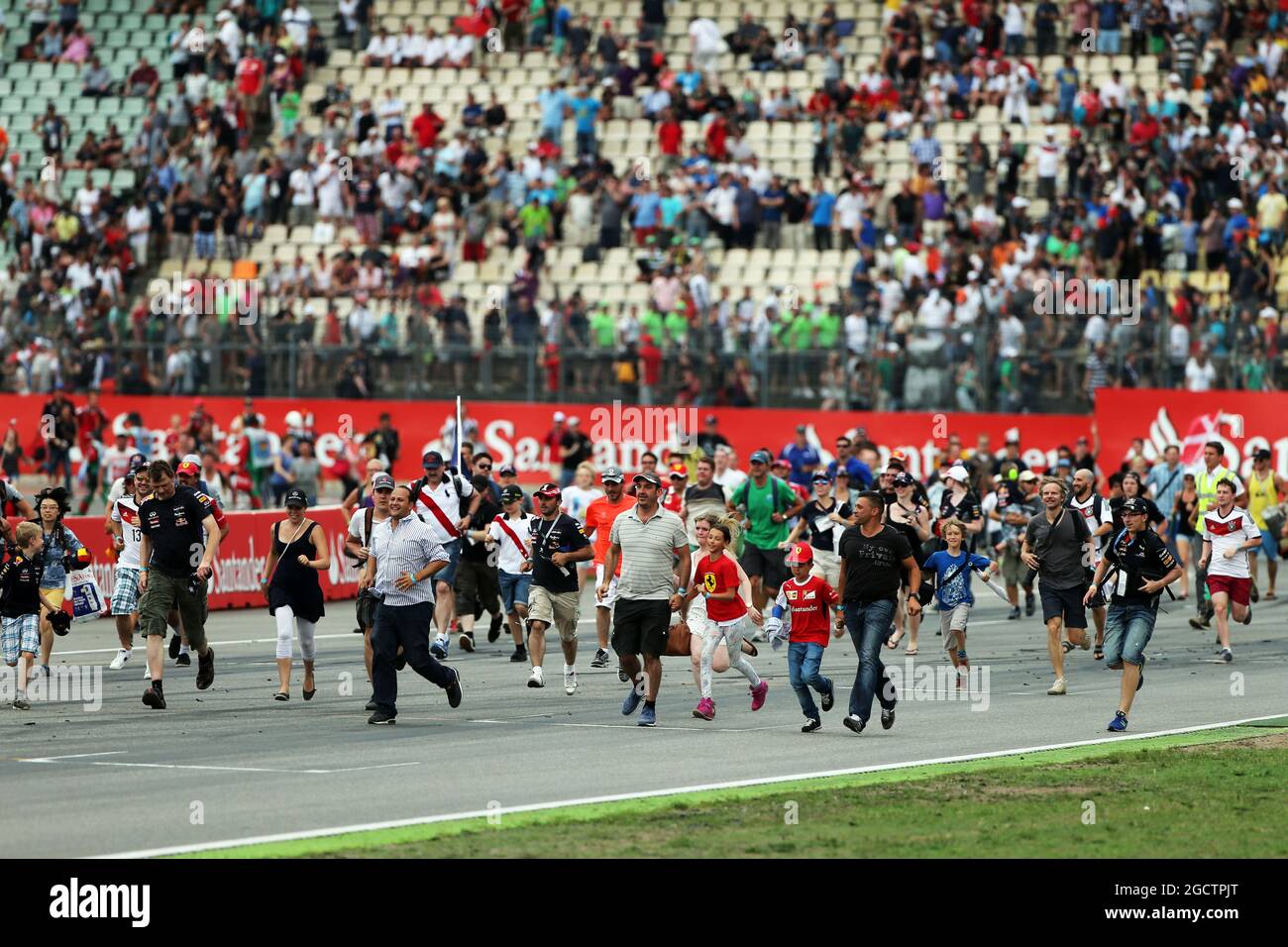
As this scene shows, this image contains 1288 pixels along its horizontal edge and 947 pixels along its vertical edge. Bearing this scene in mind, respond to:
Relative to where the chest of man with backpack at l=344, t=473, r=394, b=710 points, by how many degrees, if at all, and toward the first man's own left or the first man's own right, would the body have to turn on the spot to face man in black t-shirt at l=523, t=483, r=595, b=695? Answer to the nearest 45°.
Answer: approximately 135° to the first man's own left

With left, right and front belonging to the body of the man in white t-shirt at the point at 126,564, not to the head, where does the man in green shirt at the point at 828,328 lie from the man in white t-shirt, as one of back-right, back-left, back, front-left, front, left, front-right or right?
back-left

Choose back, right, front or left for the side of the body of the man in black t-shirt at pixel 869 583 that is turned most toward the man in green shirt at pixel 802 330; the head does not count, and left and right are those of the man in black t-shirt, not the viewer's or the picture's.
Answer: back

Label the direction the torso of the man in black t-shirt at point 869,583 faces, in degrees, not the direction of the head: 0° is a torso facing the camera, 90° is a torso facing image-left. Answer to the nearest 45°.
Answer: approximately 0°

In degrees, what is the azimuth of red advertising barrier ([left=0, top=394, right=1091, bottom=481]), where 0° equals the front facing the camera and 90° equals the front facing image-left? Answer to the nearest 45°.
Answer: approximately 0°

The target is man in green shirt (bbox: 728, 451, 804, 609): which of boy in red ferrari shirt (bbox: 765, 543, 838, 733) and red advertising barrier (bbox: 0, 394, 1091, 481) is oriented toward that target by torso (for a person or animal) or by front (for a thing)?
the red advertising barrier

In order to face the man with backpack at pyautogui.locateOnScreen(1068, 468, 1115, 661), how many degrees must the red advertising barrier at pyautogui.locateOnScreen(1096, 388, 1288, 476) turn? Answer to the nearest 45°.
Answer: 0° — it already faces them
